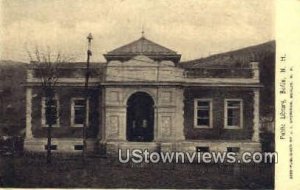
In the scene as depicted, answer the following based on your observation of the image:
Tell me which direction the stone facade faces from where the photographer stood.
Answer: facing the viewer
